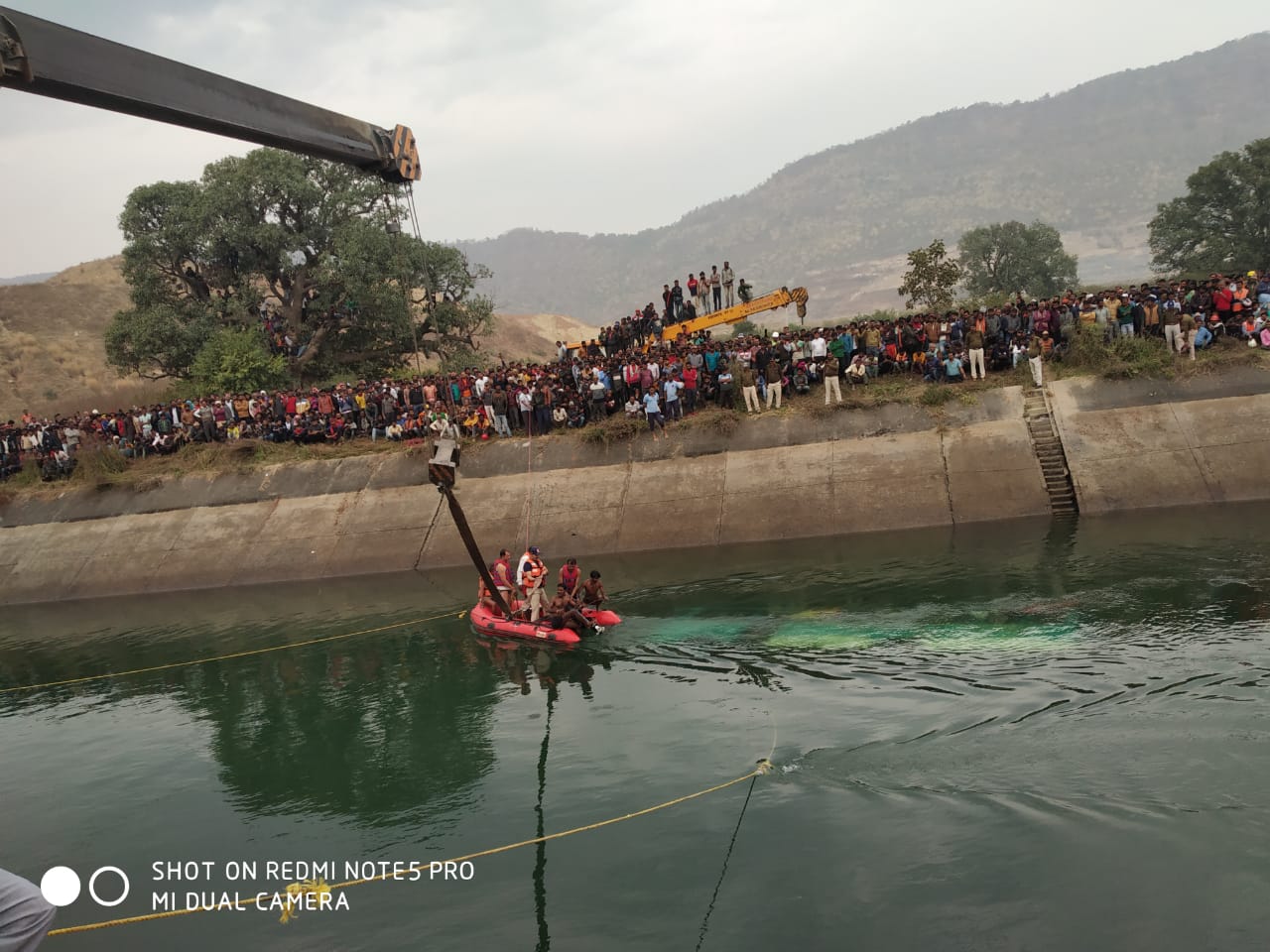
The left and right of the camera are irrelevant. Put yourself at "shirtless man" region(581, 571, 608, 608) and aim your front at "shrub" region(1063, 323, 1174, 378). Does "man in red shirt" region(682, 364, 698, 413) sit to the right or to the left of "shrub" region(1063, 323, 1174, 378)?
left

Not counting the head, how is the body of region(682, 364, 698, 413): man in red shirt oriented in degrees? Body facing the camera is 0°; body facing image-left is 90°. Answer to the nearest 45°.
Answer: approximately 0°

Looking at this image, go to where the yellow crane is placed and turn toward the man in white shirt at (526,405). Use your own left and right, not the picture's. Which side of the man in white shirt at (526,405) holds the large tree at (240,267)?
right

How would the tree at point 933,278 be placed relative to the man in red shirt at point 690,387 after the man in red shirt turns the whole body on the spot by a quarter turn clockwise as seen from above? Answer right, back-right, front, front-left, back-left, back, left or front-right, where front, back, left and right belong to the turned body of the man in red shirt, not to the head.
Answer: back-right

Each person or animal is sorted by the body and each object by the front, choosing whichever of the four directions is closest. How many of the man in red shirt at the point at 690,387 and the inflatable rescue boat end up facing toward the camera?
1

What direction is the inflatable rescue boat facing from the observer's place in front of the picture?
facing away from the viewer and to the left of the viewer

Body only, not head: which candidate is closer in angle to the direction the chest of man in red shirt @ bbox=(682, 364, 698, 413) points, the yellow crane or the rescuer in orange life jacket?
the rescuer in orange life jacket

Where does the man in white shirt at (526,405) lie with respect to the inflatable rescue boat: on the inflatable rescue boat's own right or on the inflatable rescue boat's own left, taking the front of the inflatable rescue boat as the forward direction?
on the inflatable rescue boat's own right

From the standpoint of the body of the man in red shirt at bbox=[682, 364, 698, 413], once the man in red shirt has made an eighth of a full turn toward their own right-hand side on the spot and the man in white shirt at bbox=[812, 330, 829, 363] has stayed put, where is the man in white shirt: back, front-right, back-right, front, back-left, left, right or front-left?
back-left
